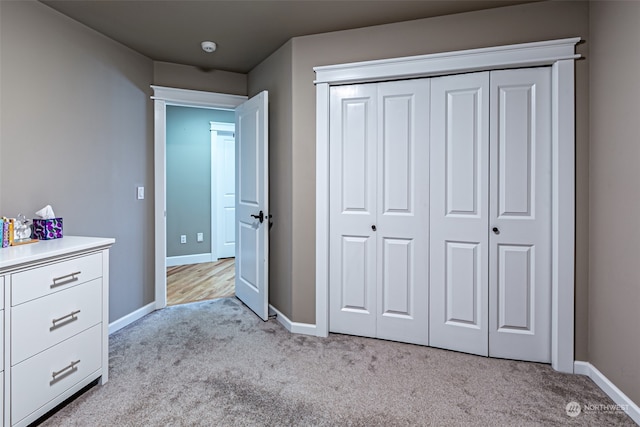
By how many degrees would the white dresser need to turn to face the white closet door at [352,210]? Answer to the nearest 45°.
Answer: approximately 45° to its left

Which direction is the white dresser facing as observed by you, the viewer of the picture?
facing the viewer and to the right of the viewer

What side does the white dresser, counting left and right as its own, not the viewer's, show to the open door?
left

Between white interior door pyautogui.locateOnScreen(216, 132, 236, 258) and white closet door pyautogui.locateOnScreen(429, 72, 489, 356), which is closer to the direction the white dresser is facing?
the white closet door

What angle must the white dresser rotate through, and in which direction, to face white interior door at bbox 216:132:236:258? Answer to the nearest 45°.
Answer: approximately 90° to its left

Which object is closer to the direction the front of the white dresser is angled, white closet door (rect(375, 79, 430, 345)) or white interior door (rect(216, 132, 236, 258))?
the white closet door

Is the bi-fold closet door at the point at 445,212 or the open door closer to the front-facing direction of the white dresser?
the bi-fold closet door

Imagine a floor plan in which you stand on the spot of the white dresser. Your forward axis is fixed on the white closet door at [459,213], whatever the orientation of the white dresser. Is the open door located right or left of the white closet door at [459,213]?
left
